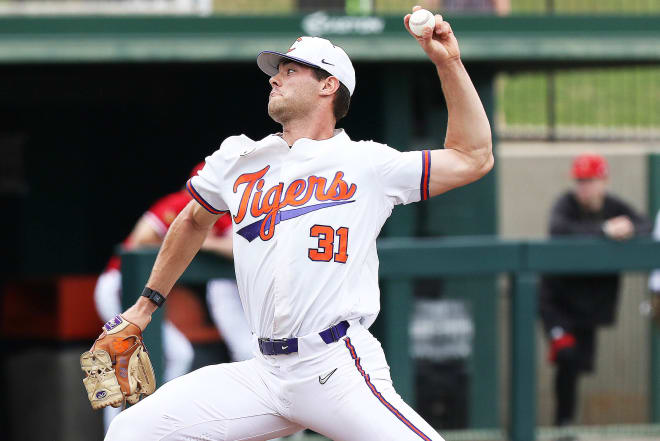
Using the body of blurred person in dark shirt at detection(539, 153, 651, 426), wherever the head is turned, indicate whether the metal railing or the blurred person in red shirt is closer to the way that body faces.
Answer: the blurred person in red shirt

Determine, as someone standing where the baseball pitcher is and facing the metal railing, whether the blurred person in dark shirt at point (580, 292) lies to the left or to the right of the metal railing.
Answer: right

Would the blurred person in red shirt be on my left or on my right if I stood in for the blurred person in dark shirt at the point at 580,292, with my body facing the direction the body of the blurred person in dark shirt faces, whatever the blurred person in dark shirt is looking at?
on my right

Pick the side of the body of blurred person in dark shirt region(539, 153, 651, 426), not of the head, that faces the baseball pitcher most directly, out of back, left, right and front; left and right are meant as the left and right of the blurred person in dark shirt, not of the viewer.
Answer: front

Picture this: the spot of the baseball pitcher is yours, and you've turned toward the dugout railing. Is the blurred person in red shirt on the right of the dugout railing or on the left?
left
